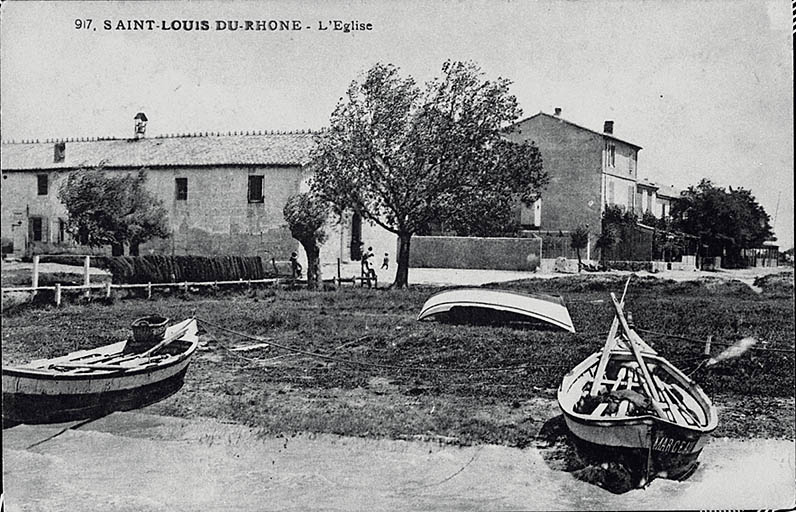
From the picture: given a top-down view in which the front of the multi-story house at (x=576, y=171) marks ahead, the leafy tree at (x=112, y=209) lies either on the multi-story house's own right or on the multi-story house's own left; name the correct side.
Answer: on the multi-story house's own right

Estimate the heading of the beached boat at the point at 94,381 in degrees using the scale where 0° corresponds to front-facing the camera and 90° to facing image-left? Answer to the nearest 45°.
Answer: approximately 225°
